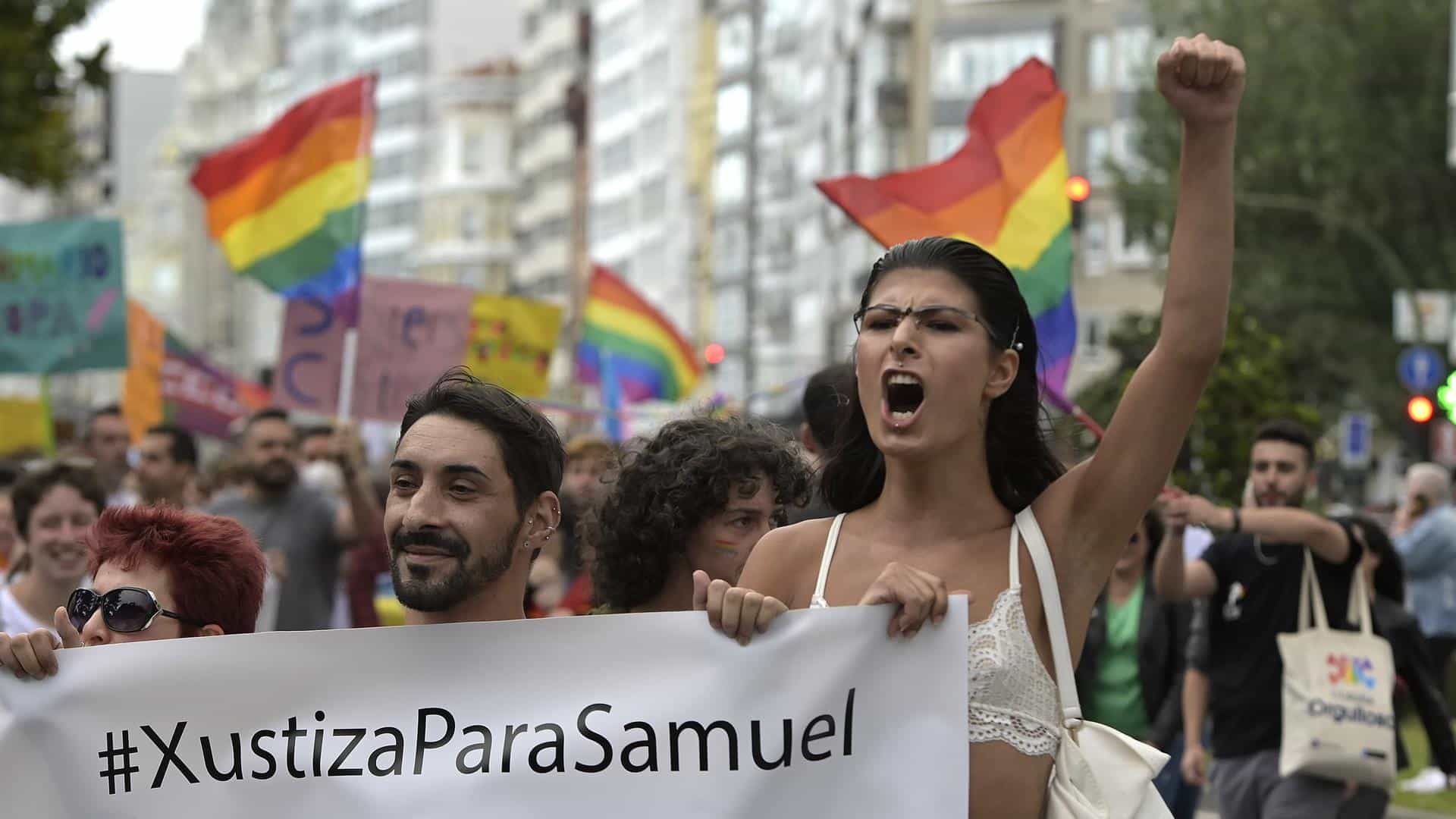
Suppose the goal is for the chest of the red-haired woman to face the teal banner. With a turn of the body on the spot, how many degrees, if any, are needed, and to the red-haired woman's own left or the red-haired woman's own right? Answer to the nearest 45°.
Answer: approximately 135° to the red-haired woman's own right

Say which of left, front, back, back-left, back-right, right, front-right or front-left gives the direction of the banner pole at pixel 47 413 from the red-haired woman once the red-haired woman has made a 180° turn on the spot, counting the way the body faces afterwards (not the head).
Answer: front-left

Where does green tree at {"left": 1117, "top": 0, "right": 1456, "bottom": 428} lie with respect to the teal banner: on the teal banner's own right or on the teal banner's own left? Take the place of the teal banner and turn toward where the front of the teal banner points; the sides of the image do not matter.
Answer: on the teal banner's own left

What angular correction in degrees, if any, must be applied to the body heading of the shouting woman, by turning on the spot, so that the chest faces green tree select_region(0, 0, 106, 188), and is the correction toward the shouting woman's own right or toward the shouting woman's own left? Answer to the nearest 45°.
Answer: approximately 90° to the shouting woman's own right

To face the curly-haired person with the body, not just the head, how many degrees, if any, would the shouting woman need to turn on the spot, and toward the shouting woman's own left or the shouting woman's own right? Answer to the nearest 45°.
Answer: approximately 90° to the shouting woman's own right

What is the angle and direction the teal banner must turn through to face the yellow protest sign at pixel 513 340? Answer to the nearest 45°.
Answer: approximately 90° to its left

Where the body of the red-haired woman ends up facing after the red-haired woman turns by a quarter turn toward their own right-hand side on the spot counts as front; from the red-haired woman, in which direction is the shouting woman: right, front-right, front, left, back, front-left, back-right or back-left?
back

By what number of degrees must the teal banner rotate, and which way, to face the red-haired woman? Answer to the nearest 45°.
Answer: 0° — it already faces them

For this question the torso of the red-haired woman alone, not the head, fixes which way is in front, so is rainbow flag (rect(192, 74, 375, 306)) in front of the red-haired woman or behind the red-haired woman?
behind
